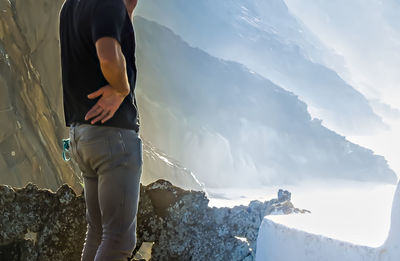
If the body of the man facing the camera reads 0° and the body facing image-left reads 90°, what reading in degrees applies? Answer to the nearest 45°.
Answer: approximately 225°
